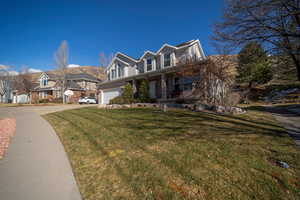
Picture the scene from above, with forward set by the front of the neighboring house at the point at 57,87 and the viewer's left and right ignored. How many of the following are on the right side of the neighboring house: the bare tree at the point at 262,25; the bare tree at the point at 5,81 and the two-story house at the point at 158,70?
1

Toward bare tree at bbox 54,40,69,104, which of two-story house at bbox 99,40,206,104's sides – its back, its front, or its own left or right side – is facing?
right

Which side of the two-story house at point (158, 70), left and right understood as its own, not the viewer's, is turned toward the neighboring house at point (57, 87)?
right

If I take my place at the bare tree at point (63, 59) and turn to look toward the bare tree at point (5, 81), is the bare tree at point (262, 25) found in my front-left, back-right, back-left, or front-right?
back-left

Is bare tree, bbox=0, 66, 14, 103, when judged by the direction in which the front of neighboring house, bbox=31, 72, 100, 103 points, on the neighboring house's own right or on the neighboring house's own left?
on the neighboring house's own right

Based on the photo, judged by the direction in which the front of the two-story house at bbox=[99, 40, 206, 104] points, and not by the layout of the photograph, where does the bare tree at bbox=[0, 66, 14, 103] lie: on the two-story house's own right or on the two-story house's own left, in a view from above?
on the two-story house's own right

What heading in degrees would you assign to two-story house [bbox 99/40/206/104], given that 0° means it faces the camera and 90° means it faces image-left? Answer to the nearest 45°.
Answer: approximately 45°

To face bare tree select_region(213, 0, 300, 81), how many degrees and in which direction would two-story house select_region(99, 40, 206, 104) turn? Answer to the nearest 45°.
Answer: approximately 90° to its left

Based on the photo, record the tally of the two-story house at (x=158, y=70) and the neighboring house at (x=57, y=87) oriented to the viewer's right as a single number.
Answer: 0
